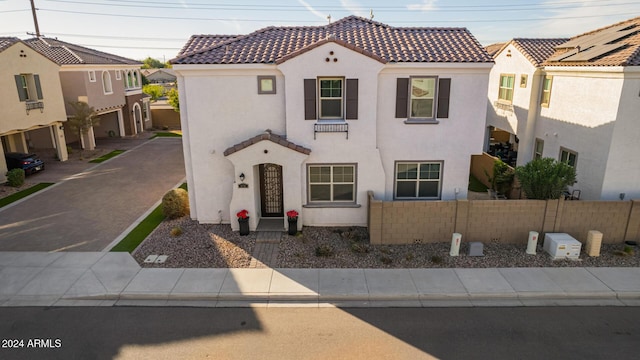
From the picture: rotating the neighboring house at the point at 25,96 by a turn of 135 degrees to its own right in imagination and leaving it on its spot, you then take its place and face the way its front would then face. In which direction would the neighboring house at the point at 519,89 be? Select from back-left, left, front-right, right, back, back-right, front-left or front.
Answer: back-left

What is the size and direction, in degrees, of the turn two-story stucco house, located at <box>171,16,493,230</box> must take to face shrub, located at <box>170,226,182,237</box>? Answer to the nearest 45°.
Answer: approximately 90° to its right

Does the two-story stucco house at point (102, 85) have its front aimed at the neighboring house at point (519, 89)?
yes

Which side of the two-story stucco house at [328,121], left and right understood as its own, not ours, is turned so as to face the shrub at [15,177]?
right

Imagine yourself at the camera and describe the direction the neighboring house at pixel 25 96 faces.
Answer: facing the viewer and to the right of the viewer

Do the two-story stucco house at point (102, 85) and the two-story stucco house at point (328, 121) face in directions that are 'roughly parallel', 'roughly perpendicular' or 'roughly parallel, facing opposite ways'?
roughly perpendicular

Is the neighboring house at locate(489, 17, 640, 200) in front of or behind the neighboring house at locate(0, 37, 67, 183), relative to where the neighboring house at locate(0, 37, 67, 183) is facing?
in front

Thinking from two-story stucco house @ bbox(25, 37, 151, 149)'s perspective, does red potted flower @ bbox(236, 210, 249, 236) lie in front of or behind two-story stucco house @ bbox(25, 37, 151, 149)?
in front

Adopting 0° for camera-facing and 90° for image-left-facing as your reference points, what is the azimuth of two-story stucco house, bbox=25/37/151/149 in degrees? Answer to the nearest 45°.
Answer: approximately 315°

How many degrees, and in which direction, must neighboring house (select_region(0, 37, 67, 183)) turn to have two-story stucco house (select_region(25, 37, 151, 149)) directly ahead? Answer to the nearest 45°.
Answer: approximately 90° to its left

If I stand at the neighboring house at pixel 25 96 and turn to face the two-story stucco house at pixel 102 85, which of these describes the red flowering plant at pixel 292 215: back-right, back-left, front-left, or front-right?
back-right

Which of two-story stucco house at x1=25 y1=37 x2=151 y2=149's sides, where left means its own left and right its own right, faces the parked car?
right

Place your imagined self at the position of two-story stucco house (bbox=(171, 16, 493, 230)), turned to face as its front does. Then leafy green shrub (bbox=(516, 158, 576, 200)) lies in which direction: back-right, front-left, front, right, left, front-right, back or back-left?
left

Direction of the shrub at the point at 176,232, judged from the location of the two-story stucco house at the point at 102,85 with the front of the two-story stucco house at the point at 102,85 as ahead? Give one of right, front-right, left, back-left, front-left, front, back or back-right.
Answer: front-right

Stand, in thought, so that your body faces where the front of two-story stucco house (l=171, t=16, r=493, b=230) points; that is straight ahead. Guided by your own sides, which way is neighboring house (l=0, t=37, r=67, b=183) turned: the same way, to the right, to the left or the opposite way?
to the left

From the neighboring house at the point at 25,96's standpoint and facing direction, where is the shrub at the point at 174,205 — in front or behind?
in front
